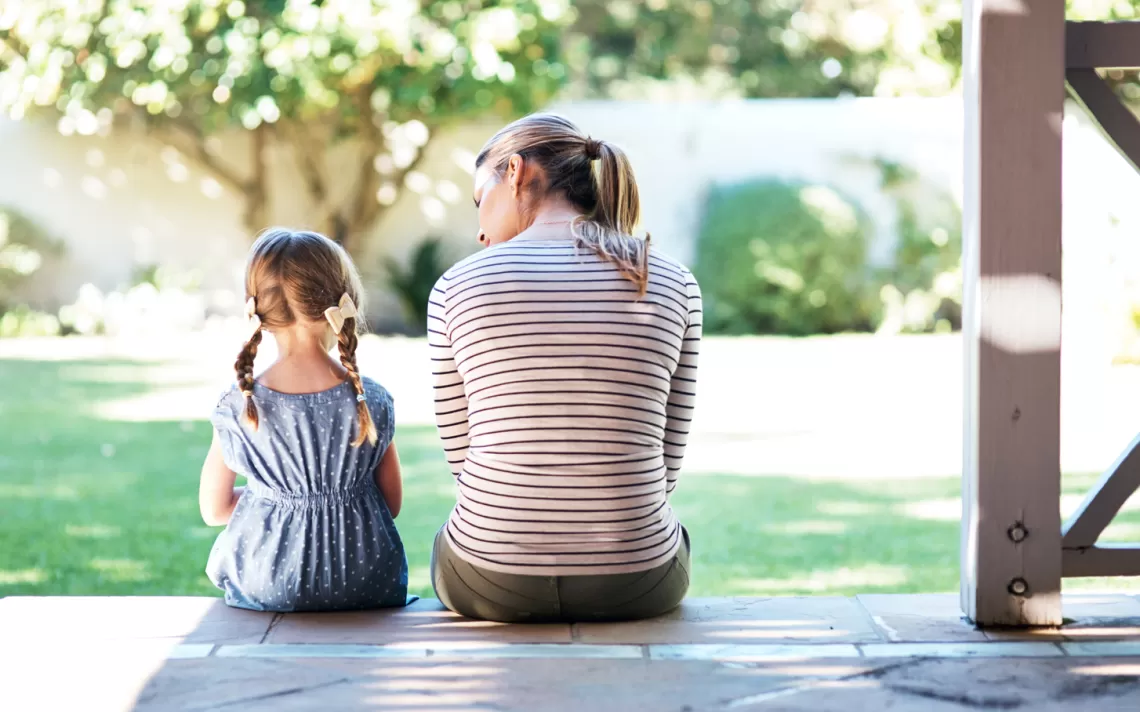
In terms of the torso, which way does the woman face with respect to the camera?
away from the camera

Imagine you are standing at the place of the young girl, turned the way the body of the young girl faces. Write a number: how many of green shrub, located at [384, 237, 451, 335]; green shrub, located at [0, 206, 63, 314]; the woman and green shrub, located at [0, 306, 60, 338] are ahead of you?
3

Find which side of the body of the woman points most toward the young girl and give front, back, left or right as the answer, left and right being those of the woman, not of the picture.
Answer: left

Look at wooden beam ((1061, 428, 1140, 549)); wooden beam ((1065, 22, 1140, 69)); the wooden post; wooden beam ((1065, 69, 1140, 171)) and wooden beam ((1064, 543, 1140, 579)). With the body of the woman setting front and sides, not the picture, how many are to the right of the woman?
5

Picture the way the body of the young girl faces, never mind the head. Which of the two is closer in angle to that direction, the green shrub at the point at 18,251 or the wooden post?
the green shrub

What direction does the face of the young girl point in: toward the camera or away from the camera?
away from the camera

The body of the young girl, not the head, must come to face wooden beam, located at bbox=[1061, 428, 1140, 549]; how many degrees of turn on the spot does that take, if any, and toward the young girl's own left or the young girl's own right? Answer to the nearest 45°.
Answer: approximately 90° to the young girl's own right

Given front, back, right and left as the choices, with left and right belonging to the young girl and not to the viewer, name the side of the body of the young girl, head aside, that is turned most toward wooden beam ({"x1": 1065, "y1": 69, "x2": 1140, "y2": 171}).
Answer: right

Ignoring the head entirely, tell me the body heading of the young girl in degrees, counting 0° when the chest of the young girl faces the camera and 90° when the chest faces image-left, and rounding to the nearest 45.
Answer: approximately 180°

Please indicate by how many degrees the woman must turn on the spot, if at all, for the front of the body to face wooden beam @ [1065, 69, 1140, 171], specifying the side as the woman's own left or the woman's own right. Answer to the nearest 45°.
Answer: approximately 90° to the woman's own right

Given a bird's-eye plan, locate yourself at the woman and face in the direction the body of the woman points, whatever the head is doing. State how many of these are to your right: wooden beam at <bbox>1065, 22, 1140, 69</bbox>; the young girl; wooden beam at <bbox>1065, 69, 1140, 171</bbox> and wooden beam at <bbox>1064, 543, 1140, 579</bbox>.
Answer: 3

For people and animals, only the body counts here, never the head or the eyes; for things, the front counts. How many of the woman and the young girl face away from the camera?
2

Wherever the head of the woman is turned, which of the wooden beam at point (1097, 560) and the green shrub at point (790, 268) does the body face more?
the green shrub

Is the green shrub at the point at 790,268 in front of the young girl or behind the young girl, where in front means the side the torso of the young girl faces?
in front

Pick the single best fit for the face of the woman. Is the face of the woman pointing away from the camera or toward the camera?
away from the camera
